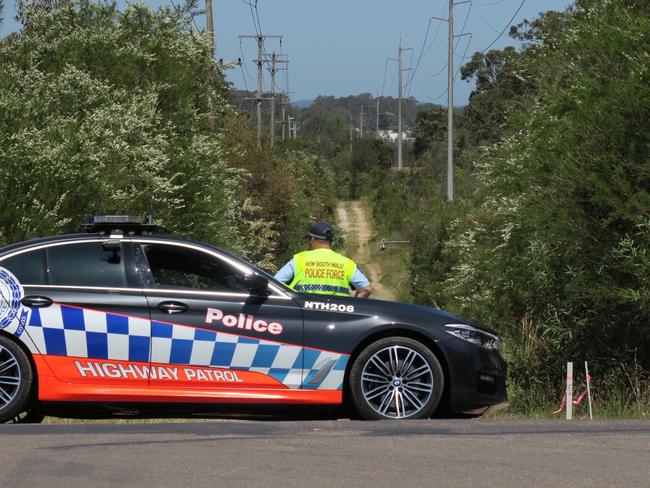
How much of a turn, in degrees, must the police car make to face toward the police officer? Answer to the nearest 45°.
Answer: approximately 45° to its left

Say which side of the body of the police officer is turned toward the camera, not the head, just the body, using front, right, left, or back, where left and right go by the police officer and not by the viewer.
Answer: back

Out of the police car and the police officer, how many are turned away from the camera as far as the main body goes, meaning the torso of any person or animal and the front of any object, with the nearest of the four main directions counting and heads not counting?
1

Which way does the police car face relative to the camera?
to the viewer's right

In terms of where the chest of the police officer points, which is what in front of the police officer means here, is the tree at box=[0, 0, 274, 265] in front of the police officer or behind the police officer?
in front

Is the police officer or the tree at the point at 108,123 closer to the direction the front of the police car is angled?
the police officer

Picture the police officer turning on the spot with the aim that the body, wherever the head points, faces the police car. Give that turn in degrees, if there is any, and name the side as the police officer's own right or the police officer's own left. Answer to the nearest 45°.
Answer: approximately 135° to the police officer's own left

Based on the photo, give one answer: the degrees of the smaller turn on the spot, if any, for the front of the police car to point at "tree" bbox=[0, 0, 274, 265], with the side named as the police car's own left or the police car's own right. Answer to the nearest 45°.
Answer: approximately 90° to the police car's own left

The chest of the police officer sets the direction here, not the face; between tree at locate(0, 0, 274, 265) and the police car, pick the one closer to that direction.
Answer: the tree

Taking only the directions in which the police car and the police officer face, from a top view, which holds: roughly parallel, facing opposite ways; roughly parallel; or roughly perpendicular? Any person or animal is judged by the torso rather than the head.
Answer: roughly perpendicular
